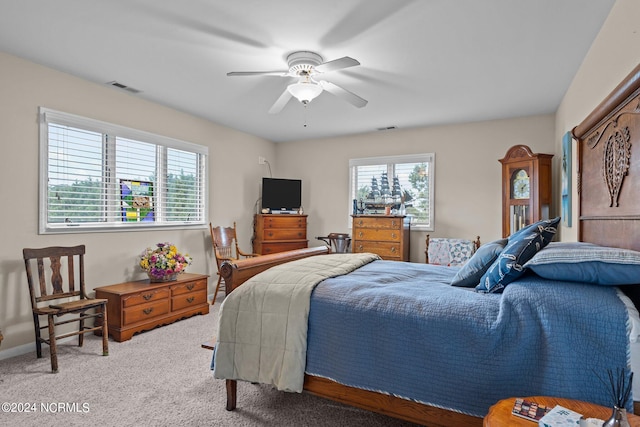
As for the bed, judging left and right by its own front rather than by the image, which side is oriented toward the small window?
right

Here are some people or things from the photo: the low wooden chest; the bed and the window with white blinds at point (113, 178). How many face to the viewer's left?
1

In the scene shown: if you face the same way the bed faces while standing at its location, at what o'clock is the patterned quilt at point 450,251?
The patterned quilt is roughly at 3 o'clock from the bed.

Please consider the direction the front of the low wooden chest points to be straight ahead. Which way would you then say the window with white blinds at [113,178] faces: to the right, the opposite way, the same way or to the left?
the same way

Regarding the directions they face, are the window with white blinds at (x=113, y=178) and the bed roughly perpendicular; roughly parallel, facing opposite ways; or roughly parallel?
roughly parallel, facing opposite ways

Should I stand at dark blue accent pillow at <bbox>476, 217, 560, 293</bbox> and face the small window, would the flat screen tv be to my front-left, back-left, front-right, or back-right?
front-left

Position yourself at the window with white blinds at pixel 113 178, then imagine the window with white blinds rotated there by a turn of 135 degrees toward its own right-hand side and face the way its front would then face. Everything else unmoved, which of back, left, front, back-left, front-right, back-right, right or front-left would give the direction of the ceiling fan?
back-left

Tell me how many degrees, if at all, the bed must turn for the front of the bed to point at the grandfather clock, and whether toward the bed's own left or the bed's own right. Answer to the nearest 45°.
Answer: approximately 90° to the bed's own right

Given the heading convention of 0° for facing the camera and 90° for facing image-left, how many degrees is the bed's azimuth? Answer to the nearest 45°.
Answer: approximately 90°

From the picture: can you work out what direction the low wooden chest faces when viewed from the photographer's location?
facing the viewer and to the right of the viewer

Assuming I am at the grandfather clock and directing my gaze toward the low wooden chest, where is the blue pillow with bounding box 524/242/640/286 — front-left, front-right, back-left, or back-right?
front-left

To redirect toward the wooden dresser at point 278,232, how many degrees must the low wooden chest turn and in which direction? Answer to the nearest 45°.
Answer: approximately 90° to its left

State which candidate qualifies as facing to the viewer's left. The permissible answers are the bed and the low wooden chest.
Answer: the bed

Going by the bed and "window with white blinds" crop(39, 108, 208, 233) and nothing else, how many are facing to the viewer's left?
1

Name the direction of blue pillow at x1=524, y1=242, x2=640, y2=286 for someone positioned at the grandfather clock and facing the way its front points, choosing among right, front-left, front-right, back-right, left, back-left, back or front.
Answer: front-left

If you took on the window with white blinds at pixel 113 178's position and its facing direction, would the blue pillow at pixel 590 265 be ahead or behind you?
ahead
